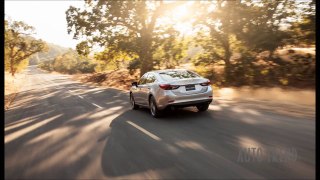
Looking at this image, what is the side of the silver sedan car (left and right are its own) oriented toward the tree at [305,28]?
right

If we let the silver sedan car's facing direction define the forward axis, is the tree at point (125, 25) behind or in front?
in front

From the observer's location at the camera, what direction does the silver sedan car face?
facing away from the viewer and to the left of the viewer

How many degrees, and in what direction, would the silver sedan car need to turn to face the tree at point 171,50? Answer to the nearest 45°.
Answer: approximately 45° to its right

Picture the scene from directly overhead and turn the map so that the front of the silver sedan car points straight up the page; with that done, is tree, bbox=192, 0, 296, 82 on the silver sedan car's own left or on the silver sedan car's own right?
on the silver sedan car's own right
